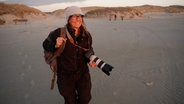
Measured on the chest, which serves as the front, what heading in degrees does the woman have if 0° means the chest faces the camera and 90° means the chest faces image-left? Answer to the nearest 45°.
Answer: approximately 0°
